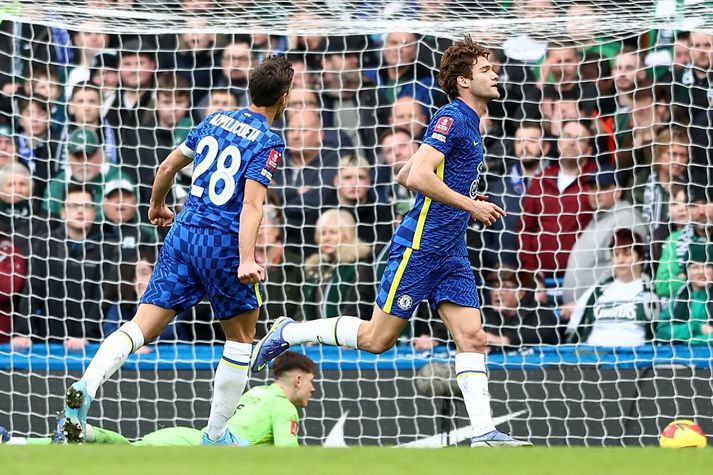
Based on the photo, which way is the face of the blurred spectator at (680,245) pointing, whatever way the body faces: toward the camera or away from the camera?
toward the camera

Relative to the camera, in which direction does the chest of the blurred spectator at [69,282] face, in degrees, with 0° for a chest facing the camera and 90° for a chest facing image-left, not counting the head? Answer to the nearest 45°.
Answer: approximately 0°

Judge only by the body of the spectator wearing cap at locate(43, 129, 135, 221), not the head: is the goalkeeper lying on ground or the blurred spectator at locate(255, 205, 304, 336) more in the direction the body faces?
the goalkeeper lying on ground

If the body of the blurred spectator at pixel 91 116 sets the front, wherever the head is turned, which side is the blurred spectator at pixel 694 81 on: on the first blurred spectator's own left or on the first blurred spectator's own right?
on the first blurred spectator's own left

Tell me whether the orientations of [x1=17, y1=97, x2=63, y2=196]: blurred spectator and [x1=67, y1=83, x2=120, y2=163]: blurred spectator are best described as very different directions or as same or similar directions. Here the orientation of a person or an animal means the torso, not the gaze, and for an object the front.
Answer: same or similar directions

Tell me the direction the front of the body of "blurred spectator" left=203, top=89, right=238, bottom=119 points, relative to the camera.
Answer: toward the camera

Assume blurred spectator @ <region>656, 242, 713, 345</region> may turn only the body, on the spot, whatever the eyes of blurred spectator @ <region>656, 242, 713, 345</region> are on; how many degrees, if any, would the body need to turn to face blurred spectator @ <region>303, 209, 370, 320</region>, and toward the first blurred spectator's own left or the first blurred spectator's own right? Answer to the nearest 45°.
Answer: approximately 90° to the first blurred spectator's own right

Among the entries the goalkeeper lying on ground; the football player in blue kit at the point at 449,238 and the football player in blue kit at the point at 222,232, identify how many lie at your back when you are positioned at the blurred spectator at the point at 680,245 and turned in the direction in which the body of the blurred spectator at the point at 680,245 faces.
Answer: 0

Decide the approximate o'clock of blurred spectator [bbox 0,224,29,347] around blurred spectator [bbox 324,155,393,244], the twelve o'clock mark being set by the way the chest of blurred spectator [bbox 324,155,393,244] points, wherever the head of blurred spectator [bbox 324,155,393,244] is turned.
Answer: blurred spectator [bbox 0,224,29,347] is roughly at 3 o'clock from blurred spectator [bbox 324,155,393,244].

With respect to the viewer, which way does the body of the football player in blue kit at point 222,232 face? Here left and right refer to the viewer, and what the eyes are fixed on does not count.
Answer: facing away from the viewer and to the right of the viewer

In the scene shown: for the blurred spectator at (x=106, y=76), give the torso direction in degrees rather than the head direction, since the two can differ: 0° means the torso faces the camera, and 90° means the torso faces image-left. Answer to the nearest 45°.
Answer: approximately 0°

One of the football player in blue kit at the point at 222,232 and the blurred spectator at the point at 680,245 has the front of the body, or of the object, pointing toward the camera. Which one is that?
the blurred spectator

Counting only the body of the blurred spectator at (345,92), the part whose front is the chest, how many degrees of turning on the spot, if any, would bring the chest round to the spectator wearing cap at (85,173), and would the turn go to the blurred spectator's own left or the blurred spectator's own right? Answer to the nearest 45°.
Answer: approximately 90° to the blurred spectator's own right

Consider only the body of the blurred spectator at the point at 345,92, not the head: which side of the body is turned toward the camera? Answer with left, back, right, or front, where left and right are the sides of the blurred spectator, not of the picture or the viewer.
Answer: front

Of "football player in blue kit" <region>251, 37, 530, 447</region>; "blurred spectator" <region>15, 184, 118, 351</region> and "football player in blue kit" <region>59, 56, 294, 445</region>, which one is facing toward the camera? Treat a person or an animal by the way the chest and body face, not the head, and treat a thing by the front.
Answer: the blurred spectator

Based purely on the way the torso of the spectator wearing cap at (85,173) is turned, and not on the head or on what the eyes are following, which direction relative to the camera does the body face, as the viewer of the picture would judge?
toward the camera

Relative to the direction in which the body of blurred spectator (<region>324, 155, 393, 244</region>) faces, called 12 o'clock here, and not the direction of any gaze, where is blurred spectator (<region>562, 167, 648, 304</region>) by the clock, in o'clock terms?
blurred spectator (<region>562, 167, 648, 304</region>) is roughly at 9 o'clock from blurred spectator (<region>324, 155, 393, 244</region>).

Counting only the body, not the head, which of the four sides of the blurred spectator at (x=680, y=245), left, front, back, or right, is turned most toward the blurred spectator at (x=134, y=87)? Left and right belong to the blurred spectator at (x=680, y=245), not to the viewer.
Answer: right
